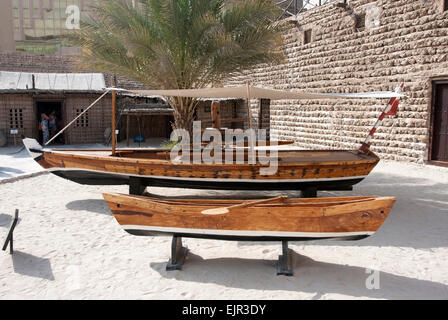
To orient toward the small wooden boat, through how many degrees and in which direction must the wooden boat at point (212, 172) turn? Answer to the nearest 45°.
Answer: approximately 90° to its left

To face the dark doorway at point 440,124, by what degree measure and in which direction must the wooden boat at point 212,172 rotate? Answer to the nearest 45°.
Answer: approximately 135° to its right

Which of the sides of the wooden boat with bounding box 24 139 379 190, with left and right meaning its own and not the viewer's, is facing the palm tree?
right

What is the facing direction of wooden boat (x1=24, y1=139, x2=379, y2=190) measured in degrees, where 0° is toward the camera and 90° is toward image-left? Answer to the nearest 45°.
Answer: approximately 90°
